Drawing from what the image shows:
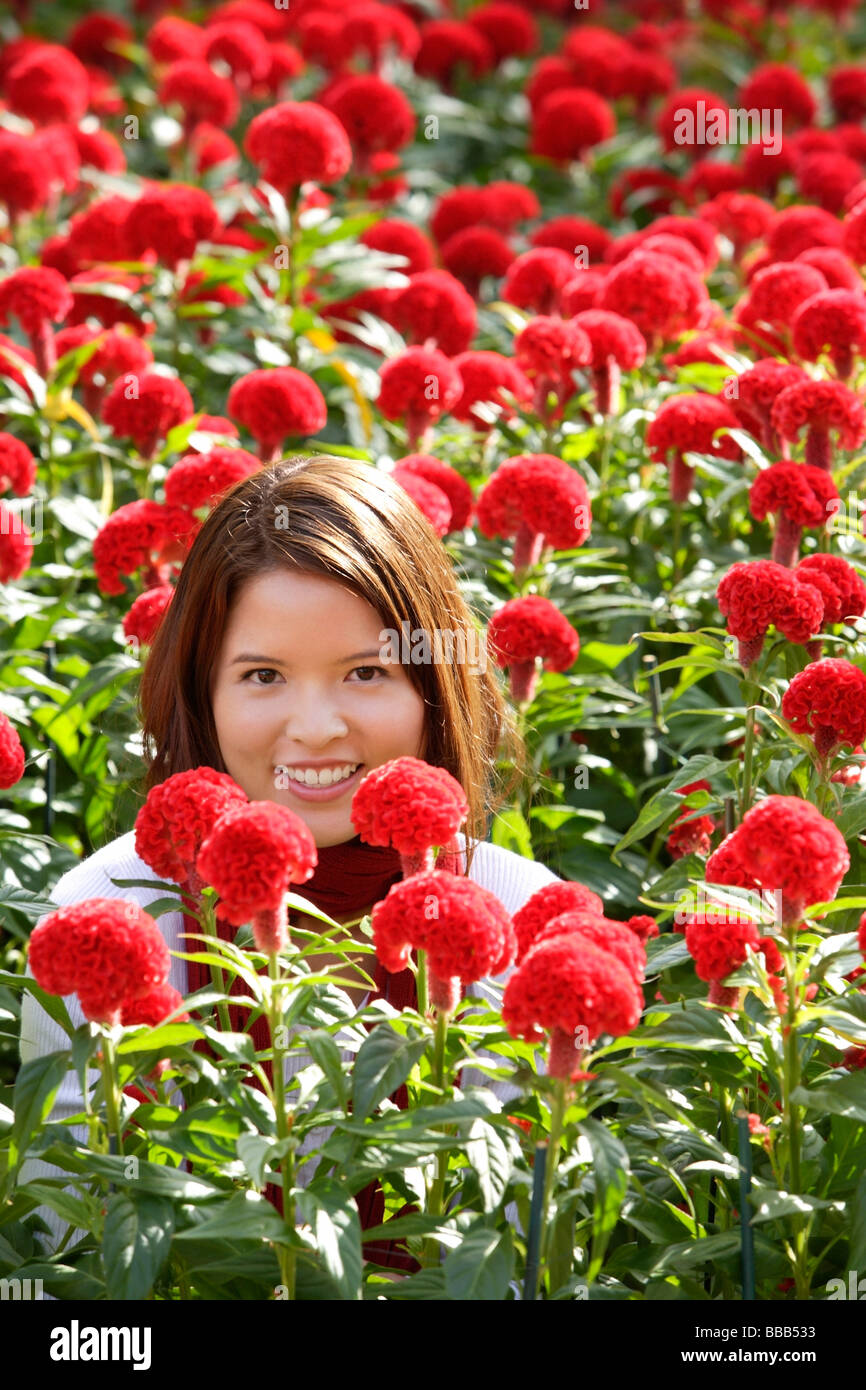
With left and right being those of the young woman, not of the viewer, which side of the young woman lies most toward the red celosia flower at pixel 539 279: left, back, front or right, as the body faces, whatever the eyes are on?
back

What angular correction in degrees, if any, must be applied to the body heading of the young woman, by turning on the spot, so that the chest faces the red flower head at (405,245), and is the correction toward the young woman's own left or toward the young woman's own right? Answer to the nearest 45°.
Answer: approximately 180°

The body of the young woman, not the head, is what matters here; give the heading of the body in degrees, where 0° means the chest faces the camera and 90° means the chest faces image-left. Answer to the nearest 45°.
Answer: approximately 0°

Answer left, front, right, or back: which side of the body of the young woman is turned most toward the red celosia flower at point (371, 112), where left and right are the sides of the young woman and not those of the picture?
back

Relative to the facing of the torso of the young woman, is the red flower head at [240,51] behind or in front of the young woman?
behind

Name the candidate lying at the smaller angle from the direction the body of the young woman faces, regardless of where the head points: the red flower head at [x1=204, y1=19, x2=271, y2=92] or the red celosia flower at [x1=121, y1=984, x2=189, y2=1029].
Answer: the red celosia flower
